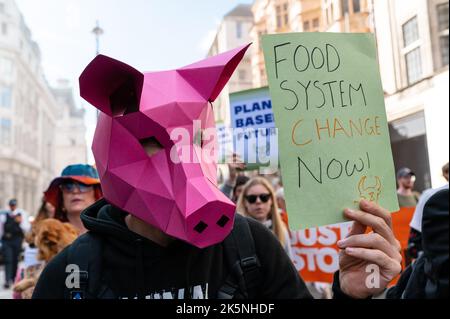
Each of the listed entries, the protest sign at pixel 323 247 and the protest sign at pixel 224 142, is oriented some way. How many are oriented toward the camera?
2

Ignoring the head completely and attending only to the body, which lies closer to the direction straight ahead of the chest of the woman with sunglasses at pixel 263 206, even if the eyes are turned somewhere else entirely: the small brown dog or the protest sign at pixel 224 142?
the small brown dog

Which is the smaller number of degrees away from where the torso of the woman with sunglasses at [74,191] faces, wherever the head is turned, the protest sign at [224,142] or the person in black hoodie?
the person in black hoodie

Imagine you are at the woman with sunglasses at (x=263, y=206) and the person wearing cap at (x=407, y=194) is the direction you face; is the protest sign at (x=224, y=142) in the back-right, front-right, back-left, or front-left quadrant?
front-left

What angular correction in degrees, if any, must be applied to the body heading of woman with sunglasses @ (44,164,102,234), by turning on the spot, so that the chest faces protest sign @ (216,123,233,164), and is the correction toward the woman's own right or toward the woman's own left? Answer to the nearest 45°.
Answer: approximately 90° to the woman's own left
